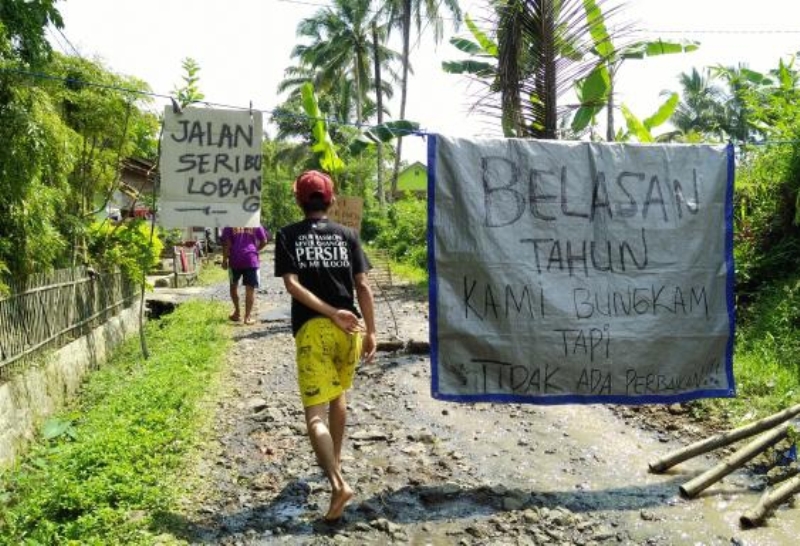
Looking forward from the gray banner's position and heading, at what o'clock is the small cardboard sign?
The small cardboard sign is roughly at 5 o'clock from the gray banner.

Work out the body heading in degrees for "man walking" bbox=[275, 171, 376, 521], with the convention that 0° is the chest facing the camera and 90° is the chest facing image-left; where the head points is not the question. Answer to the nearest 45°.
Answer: approximately 180°

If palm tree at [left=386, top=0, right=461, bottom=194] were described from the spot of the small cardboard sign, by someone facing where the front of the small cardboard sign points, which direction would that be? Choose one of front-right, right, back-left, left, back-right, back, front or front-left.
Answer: back

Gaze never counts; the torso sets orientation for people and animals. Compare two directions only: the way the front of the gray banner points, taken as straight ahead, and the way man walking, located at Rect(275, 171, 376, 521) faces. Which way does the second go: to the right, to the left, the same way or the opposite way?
the opposite way

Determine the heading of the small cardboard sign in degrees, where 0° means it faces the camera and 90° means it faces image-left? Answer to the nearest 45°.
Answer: approximately 0°

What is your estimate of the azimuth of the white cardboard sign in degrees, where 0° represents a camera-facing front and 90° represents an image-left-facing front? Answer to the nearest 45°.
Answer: approximately 0°

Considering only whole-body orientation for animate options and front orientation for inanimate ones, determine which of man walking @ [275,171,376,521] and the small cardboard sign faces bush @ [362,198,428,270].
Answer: the man walking

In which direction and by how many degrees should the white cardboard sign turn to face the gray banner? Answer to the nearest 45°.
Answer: approximately 45° to its left

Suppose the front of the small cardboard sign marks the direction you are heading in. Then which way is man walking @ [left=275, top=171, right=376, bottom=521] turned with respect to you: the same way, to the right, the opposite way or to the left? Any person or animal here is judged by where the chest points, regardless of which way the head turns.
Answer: the opposite way

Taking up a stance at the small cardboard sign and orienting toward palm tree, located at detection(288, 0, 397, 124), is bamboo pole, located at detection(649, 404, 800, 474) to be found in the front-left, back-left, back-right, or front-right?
back-right

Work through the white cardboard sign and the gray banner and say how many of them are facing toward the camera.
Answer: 2

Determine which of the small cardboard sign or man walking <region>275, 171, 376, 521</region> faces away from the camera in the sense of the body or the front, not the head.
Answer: the man walking

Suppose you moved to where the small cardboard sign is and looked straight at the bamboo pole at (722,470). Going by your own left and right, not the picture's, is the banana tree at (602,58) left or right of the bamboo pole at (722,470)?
left
